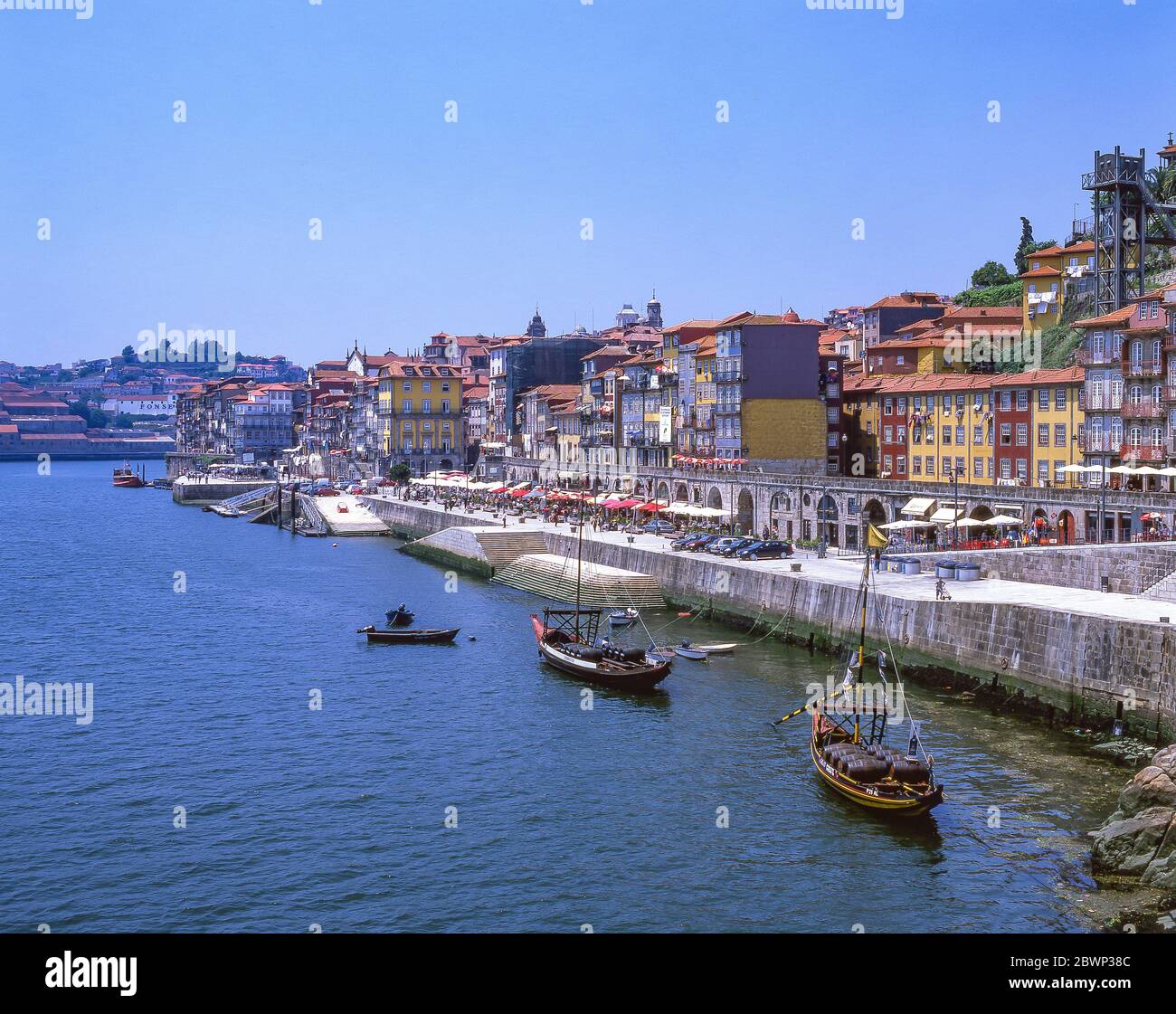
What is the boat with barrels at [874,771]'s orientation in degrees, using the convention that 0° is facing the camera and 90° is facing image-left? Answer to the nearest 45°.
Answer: approximately 315°
